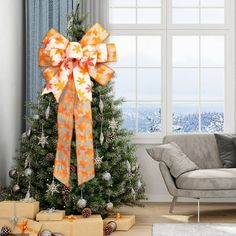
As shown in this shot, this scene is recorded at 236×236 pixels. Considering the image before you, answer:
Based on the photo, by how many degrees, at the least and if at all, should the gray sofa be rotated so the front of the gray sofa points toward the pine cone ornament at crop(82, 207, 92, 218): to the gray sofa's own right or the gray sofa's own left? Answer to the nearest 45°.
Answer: approximately 45° to the gray sofa's own right

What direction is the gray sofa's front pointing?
toward the camera

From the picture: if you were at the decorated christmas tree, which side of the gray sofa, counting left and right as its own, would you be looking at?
right

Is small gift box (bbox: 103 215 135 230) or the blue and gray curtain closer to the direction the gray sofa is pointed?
the small gift box

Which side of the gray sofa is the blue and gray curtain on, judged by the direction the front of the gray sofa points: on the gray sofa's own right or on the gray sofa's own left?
on the gray sofa's own right

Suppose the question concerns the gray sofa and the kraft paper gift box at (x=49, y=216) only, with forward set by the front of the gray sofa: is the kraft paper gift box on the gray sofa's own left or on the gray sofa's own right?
on the gray sofa's own right

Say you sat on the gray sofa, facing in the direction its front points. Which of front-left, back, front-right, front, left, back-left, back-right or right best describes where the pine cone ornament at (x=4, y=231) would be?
front-right
